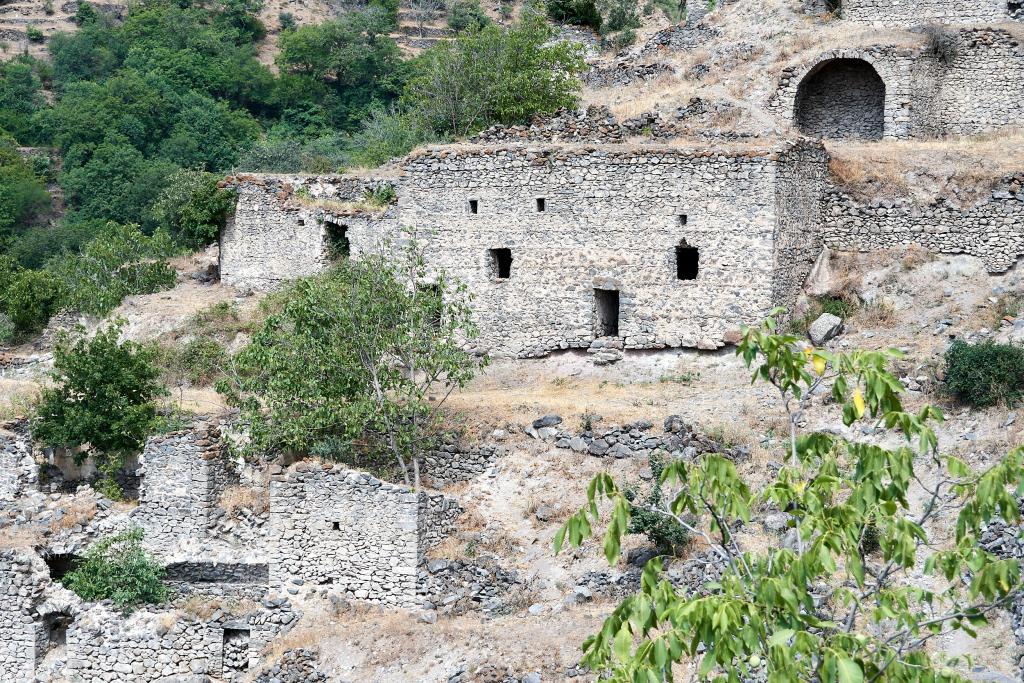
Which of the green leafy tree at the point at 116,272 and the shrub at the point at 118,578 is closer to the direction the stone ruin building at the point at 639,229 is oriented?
the shrub

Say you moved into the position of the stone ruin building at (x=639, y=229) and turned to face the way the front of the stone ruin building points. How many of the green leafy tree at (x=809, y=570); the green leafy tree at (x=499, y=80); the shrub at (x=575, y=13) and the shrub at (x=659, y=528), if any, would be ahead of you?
2

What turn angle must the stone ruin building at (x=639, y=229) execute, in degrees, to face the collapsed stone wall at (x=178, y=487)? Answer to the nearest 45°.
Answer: approximately 45° to its right

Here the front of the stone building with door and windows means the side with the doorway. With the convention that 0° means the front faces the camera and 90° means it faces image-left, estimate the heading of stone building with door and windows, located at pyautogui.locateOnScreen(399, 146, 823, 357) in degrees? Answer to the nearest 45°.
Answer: approximately 0°

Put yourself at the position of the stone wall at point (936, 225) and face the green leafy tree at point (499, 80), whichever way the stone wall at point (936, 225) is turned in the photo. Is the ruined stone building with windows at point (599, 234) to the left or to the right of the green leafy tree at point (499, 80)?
left

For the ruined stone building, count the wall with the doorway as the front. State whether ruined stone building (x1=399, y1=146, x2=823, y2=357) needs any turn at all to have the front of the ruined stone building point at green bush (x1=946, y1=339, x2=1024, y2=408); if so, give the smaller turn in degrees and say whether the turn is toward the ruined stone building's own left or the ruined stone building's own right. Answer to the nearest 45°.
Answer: approximately 45° to the ruined stone building's own left

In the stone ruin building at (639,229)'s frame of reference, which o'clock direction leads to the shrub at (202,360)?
The shrub is roughly at 3 o'clock from the stone ruin building.

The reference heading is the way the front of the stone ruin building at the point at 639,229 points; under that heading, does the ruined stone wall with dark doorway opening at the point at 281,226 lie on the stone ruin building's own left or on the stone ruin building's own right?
on the stone ruin building's own right
